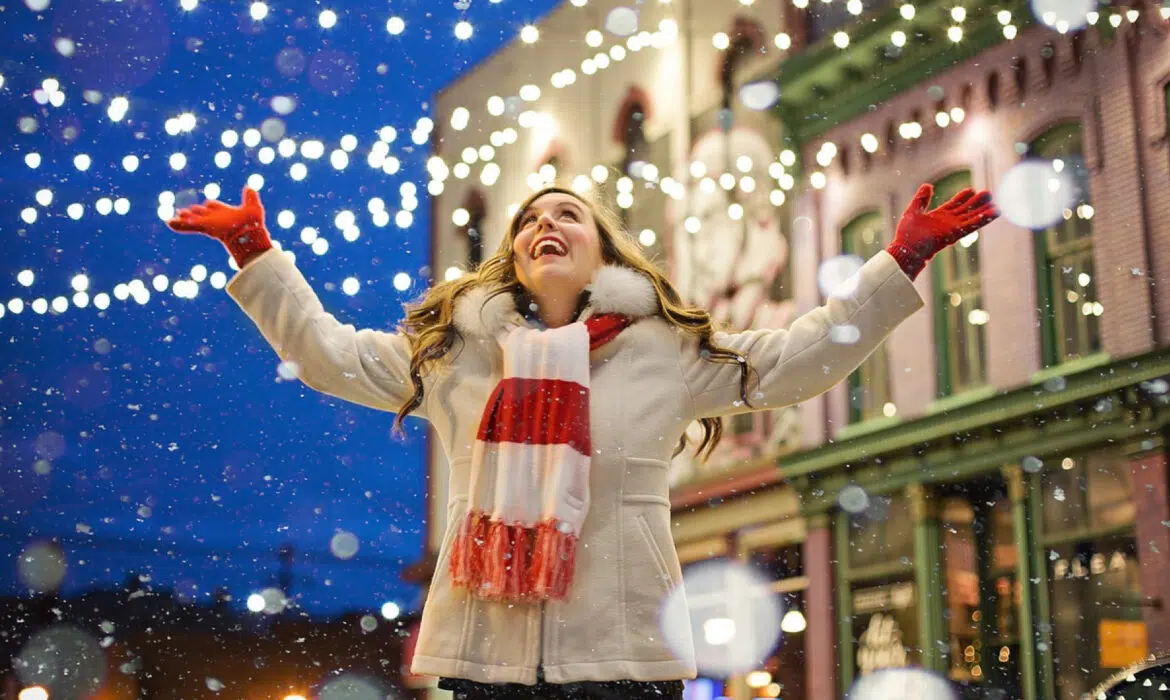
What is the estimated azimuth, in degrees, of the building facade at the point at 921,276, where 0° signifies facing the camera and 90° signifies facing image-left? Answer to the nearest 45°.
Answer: approximately 45°

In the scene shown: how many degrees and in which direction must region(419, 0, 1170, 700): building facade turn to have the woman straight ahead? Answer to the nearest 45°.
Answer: approximately 45° to its left

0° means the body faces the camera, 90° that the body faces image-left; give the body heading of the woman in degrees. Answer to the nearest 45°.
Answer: approximately 0°
